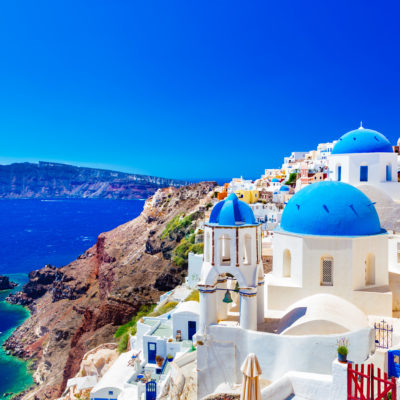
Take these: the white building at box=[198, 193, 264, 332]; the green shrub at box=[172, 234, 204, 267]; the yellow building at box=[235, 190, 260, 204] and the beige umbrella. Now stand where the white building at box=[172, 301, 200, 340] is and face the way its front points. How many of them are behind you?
2

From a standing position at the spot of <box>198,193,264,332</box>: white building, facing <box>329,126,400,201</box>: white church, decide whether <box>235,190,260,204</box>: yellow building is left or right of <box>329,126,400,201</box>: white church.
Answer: left

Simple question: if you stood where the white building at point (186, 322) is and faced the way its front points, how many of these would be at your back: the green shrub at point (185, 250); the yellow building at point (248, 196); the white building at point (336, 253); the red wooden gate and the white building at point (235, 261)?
2

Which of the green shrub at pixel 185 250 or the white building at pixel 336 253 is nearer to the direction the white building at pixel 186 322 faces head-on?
the white building

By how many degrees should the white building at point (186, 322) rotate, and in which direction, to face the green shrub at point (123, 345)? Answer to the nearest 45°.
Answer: approximately 135° to its right

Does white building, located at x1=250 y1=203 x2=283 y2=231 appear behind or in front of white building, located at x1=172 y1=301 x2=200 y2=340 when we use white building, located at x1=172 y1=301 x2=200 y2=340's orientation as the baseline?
behind

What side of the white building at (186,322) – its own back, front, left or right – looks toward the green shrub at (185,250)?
back

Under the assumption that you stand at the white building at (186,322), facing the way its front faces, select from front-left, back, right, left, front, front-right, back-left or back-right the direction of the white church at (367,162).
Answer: left

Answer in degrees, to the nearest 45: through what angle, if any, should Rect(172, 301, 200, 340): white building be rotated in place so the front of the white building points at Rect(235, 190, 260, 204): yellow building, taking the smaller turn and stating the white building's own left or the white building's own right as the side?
approximately 180°

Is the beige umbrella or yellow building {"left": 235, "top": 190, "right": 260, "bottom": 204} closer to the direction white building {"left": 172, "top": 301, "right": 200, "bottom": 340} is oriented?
the beige umbrella

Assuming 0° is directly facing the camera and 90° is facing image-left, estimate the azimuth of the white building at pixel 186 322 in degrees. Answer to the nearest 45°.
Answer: approximately 0°
